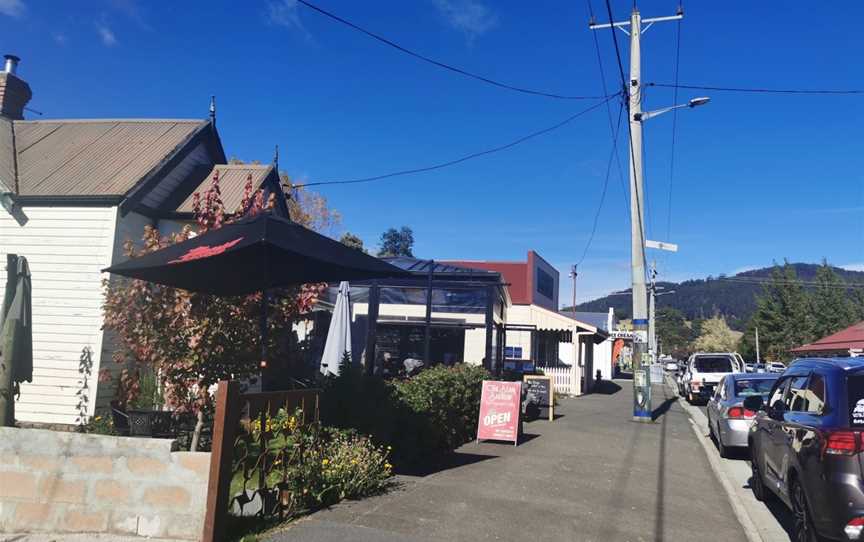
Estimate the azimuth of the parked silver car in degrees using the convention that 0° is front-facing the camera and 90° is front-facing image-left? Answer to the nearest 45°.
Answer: approximately 180°

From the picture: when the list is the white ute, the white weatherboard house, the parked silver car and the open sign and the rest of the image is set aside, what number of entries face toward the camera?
1

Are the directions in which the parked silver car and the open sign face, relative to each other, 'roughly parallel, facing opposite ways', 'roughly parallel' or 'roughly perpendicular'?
roughly parallel, facing opposite ways

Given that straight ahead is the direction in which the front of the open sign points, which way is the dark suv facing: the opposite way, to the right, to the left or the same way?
the opposite way

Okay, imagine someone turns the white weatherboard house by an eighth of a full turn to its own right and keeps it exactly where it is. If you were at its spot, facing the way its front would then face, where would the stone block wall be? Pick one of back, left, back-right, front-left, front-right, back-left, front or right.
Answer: front-right

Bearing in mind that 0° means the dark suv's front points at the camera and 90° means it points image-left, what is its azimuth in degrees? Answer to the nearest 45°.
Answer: approximately 135°

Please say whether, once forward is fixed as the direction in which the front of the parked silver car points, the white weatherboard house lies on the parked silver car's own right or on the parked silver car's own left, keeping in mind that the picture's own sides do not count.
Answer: on the parked silver car's own left

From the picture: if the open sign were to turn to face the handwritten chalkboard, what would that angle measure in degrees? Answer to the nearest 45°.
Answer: approximately 180°

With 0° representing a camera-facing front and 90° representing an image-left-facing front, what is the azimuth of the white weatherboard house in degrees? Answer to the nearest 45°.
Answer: approximately 270°

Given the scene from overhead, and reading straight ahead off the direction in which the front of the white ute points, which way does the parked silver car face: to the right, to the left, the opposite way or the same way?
the same way

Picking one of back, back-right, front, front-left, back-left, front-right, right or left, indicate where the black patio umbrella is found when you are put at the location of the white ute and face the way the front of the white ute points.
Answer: back

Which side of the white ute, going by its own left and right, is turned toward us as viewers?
back

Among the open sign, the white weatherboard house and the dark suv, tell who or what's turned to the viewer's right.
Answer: the white weatherboard house

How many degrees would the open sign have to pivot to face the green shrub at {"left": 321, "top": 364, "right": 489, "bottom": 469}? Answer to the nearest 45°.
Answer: approximately 45° to its right

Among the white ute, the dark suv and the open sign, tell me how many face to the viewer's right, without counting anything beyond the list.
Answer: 0

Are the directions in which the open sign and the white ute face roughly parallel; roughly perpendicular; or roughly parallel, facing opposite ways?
roughly parallel, facing opposite ways

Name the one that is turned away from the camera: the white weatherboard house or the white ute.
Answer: the white ute
